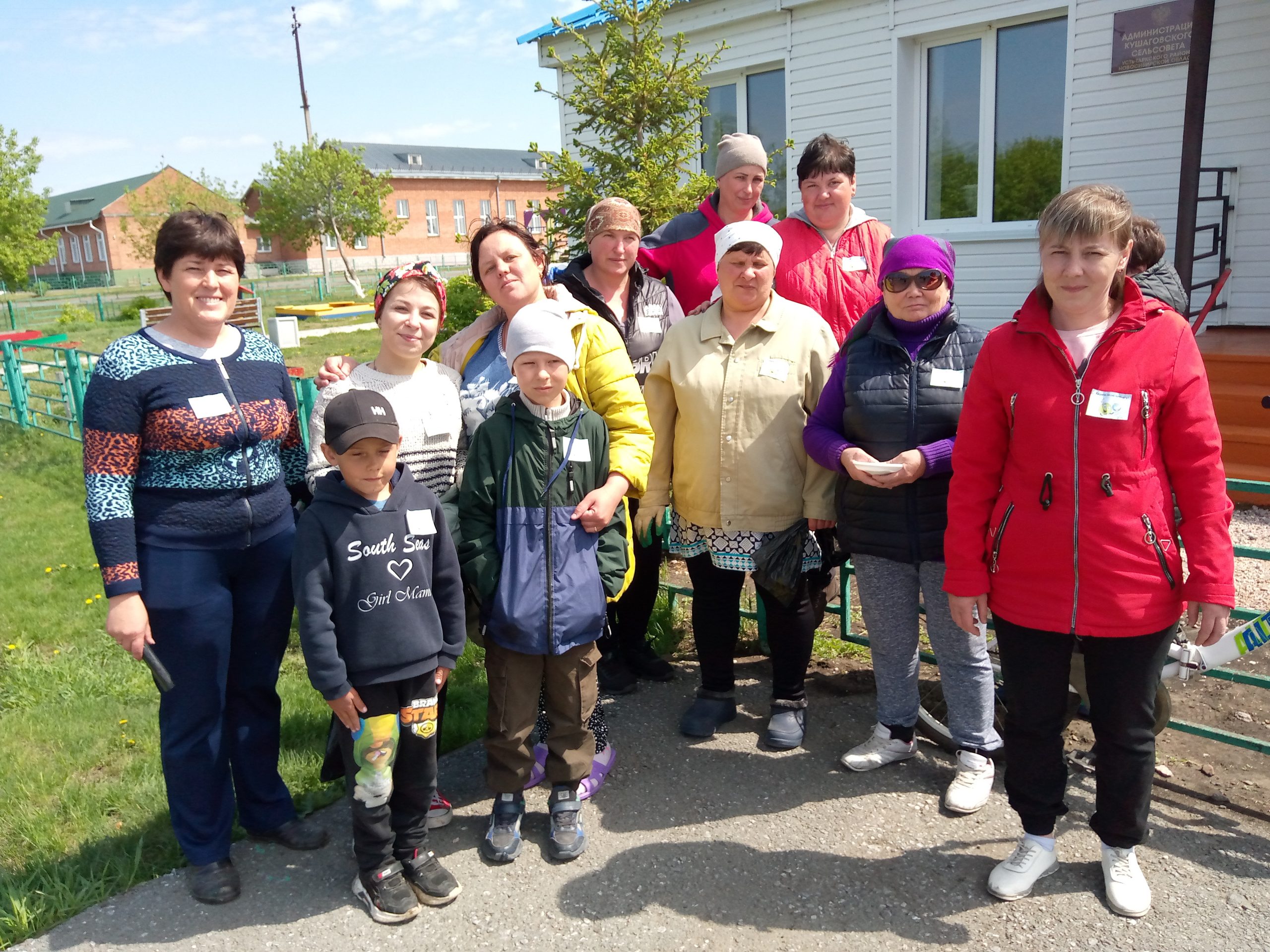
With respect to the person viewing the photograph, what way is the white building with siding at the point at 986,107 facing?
facing the viewer and to the left of the viewer

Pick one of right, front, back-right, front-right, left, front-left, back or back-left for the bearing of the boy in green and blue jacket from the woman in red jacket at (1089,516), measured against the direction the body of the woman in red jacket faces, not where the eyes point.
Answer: right

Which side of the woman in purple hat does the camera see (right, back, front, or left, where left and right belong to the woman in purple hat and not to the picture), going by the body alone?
front

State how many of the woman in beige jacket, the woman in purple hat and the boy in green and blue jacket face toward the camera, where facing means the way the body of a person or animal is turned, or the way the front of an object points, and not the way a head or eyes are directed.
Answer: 3

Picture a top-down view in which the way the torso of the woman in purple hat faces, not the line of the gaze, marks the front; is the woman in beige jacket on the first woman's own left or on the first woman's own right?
on the first woman's own right

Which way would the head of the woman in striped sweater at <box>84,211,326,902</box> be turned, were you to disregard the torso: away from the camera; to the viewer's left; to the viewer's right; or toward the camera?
toward the camera

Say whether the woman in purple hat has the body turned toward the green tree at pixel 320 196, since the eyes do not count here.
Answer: no

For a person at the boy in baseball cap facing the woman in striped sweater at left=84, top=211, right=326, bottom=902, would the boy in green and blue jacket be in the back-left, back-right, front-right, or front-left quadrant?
back-right

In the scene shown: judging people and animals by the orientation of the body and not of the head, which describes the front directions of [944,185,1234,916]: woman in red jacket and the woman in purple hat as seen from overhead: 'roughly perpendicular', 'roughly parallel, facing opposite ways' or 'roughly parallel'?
roughly parallel

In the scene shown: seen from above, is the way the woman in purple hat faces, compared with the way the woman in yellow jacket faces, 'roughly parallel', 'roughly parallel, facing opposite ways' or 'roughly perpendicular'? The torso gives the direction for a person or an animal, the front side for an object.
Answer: roughly parallel

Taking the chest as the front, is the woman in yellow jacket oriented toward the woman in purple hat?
no

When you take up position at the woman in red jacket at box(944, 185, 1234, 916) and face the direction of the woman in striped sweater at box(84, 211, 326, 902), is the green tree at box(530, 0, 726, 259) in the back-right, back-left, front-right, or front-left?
front-right

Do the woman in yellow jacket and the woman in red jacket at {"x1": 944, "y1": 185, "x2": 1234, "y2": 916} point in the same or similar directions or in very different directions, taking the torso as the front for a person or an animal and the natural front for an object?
same or similar directions

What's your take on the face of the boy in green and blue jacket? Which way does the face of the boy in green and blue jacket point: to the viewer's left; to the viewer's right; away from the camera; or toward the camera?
toward the camera

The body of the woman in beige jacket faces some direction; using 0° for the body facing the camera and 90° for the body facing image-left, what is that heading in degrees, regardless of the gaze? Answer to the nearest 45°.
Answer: approximately 0°

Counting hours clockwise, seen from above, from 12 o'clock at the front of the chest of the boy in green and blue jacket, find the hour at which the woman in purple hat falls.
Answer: The woman in purple hat is roughly at 9 o'clock from the boy in green and blue jacket.

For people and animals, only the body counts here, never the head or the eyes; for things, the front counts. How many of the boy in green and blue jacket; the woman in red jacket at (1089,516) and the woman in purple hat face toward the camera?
3

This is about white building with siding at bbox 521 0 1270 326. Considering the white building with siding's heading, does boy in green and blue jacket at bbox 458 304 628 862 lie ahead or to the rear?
ahead

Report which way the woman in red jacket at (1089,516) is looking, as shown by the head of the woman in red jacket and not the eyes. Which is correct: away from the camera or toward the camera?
toward the camera

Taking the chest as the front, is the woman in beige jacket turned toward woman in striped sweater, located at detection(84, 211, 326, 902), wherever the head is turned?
no

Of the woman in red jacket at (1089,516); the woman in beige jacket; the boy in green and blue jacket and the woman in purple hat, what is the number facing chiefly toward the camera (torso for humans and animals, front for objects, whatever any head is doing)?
4
